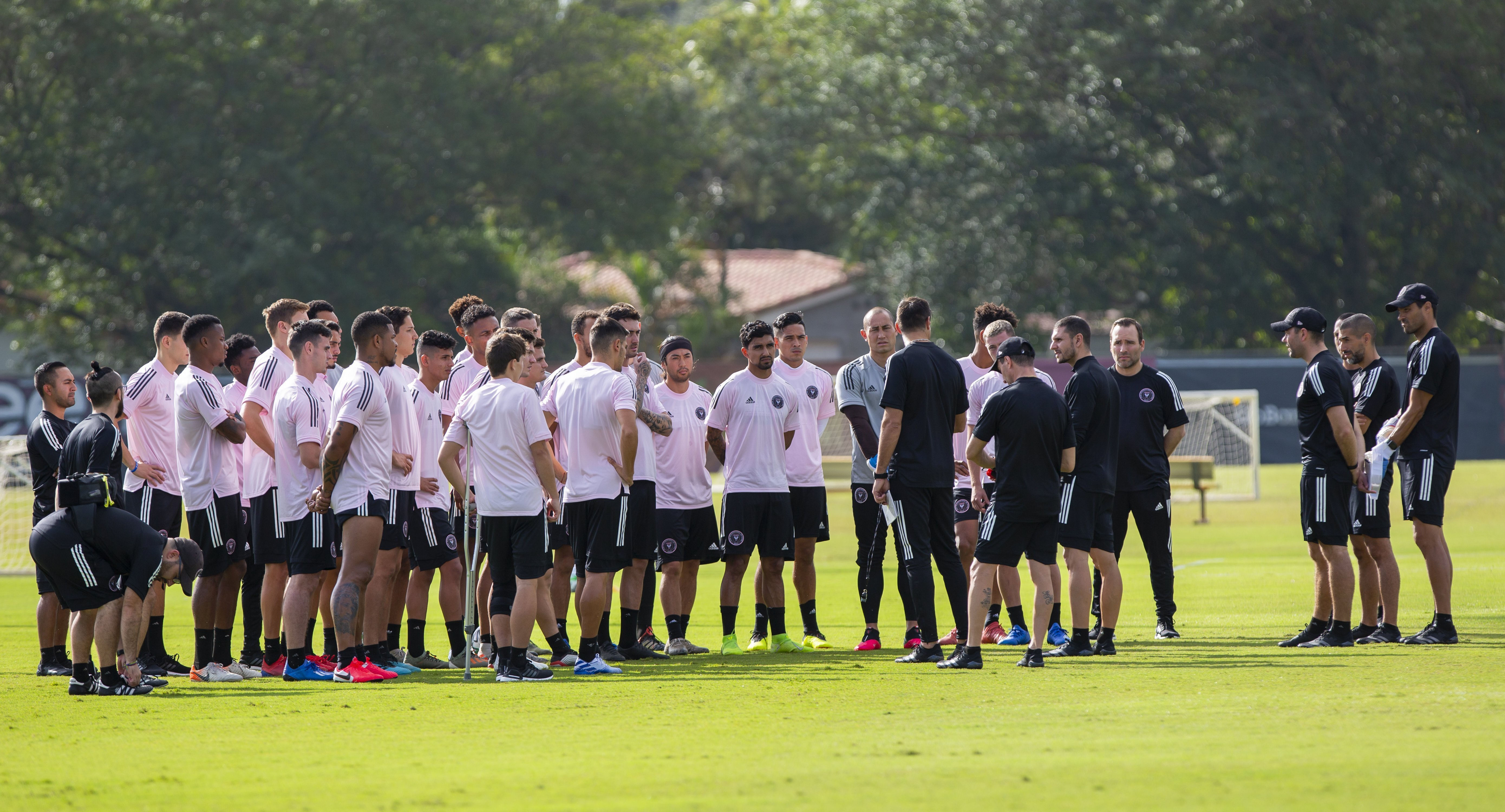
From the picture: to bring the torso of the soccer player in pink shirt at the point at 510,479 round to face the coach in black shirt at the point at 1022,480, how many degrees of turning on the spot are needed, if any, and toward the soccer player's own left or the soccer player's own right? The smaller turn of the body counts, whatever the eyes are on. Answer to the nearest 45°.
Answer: approximately 45° to the soccer player's own right

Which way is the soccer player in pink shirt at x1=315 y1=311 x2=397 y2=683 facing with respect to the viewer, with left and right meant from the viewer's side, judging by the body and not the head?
facing to the right of the viewer

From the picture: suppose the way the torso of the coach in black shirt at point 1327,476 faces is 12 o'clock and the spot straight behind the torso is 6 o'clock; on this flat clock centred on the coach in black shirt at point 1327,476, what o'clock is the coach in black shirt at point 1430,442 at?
the coach in black shirt at point 1430,442 is roughly at 5 o'clock from the coach in black shirt at point 1327,476.

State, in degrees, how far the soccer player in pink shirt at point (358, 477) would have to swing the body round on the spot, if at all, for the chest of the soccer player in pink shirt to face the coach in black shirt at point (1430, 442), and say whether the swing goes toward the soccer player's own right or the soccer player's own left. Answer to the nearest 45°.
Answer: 0° — they already face them

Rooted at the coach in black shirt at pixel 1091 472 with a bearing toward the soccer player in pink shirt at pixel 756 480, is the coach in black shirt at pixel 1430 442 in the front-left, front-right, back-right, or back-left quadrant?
back-right

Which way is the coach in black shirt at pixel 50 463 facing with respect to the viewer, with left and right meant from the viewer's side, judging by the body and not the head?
facing to the right of the viewer

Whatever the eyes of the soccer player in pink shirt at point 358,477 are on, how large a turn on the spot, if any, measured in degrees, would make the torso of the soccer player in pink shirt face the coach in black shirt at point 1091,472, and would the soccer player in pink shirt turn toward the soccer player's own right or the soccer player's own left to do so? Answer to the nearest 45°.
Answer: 0° — they already face them

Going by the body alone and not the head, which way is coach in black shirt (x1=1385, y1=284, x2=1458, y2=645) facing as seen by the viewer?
to the viewer's left

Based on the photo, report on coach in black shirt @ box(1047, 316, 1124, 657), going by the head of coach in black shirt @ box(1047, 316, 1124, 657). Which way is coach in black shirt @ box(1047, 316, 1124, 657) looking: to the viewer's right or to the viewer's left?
to the viewer's left

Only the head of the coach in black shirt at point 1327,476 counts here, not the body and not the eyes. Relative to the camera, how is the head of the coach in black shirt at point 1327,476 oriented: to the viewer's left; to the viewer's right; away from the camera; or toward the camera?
to the viewer's left

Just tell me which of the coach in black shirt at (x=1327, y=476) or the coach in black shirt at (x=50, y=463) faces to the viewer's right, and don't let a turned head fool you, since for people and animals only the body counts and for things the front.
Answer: the coach in black shirt at (x=50, y=463)

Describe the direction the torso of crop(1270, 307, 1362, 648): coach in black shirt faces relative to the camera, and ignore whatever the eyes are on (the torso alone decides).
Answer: to the viewer's left

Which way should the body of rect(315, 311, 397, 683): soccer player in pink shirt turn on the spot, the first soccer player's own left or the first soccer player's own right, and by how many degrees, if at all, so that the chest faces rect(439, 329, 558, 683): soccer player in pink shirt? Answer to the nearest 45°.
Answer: approximately 45° to the first soccer player's own right

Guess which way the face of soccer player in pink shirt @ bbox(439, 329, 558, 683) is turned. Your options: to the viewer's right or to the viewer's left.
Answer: to the viewer's right

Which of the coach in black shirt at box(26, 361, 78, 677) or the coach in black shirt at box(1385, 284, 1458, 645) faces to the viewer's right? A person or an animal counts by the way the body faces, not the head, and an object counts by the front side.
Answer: the coach in black shirt at box(26, 361, 78, 677)
